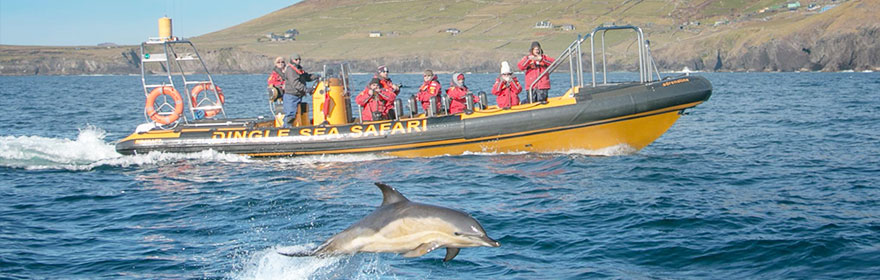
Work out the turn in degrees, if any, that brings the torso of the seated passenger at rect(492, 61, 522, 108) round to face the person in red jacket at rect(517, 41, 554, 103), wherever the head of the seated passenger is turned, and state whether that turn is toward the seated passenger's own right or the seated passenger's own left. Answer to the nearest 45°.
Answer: approximately 90° to the seated passenger's own left

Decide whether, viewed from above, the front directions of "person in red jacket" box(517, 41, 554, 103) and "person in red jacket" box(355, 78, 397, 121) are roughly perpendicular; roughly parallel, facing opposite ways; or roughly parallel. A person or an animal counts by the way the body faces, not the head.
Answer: roughly parallel

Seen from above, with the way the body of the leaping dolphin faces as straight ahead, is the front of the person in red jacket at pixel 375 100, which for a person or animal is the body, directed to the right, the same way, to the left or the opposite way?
to the right

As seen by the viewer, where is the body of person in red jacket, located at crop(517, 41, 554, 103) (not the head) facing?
toward the camera

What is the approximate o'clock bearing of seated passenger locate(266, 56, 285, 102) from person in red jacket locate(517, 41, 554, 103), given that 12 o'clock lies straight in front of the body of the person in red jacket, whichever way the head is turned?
The seated passenger is roughly at 3 o'clock from the person in red jacket.

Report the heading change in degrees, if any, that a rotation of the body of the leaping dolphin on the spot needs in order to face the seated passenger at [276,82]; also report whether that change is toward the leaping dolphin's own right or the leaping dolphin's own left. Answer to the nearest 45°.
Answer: approximately 90° to the leaping dolphin's own left

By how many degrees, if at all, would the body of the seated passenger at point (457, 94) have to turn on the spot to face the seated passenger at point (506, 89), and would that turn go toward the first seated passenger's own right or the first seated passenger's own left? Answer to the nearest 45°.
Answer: approximately 45° to the first seated passenger's own left

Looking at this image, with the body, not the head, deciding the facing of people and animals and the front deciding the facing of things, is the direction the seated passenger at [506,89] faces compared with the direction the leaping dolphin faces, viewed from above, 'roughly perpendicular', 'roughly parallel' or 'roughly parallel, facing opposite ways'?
roughly perpendicular

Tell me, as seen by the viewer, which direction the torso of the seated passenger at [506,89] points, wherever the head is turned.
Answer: toward the camera

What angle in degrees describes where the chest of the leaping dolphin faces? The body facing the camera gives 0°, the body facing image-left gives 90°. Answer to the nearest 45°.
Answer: approximately 270°

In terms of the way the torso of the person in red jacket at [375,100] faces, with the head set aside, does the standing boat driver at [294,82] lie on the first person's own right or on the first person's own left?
on the first person's own right

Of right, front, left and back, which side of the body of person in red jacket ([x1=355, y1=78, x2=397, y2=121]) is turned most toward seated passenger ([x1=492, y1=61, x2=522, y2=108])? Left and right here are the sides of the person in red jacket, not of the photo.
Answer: left

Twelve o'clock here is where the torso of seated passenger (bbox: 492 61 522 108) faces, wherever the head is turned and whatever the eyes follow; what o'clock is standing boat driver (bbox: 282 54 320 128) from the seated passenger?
The standing boat driver is roughly at 3 o'clock from the seated passenger.

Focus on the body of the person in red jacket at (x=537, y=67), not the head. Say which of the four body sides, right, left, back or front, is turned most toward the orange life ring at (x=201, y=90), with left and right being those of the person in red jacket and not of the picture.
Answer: right

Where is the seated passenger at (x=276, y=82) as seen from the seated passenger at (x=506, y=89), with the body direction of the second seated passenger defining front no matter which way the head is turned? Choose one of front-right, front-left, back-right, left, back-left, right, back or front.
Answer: right
